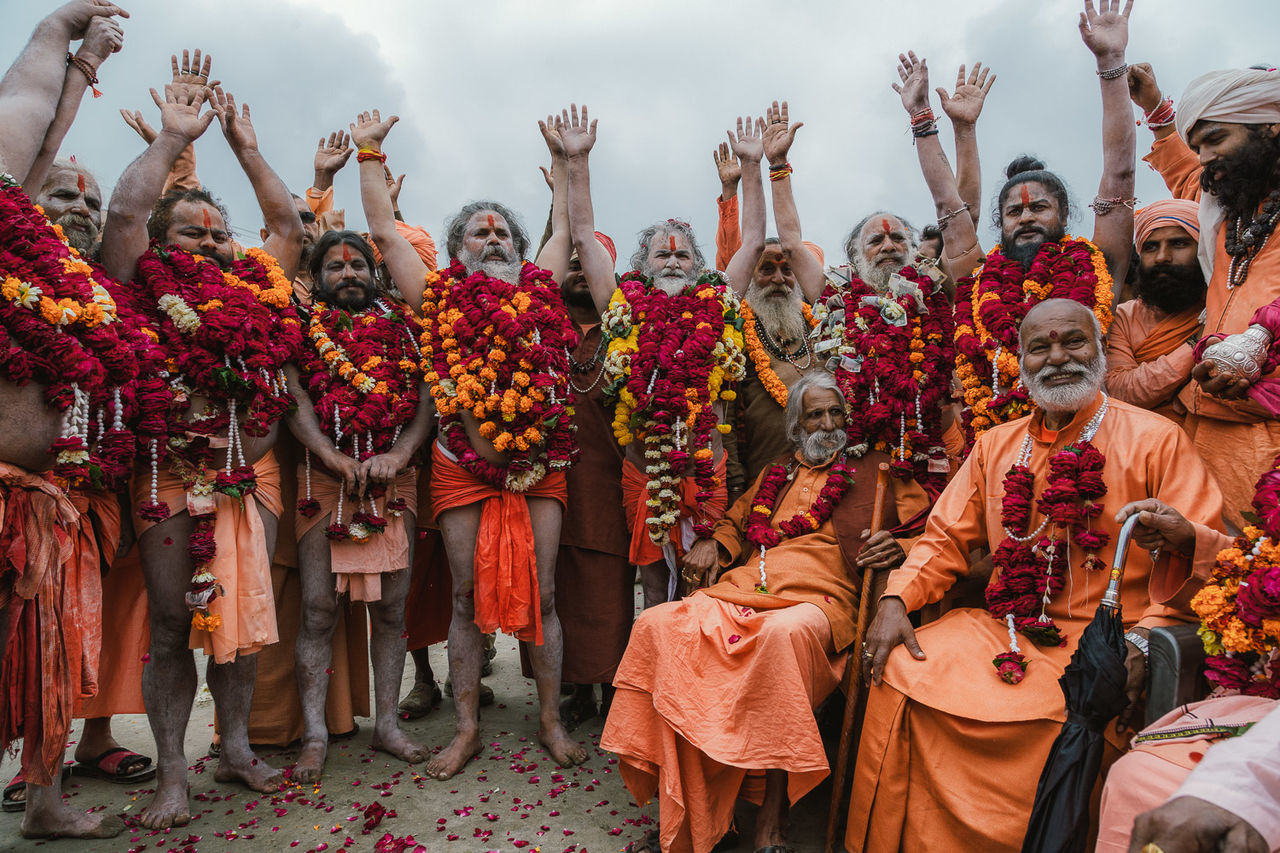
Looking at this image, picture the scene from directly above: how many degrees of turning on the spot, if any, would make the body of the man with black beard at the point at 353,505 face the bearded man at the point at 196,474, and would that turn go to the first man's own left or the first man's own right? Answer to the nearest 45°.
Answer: approximately 90° to the first man's own right

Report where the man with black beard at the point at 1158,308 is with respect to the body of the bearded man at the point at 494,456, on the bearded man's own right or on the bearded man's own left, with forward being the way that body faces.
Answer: on the bearded man's own left

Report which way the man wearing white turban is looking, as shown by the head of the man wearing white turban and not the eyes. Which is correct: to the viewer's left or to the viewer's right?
to the viewer's left

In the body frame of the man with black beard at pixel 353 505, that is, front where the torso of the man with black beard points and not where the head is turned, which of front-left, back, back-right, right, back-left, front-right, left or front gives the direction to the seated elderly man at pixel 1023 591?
front-left

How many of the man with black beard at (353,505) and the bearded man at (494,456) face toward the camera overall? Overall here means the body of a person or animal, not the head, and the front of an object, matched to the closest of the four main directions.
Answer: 2

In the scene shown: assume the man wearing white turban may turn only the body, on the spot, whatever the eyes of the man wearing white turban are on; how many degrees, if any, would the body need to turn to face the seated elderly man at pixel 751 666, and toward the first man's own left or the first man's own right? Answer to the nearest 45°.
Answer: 0° — they already face them

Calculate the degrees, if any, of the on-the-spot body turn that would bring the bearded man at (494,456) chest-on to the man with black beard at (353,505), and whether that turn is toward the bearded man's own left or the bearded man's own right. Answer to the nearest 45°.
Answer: approximately 90° to the bearded man's own right

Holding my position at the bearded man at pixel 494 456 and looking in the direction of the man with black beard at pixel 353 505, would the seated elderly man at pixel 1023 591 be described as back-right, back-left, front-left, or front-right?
back-left

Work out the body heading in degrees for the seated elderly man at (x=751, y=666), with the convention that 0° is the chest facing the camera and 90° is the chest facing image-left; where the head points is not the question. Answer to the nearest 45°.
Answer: approximately 45°

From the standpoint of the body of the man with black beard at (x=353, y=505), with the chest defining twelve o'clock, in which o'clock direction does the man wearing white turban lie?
The man wearing white turban is roughly at 10 o'clock from the man with black beard.
